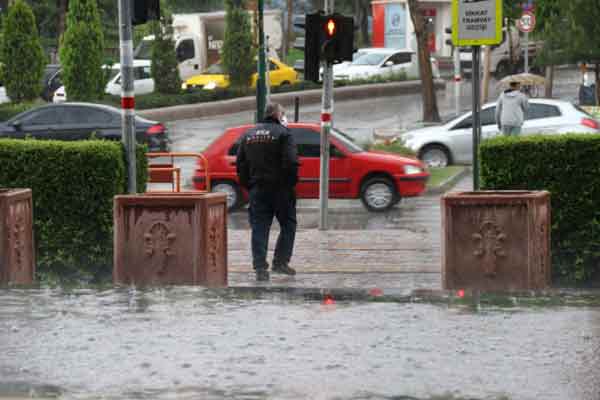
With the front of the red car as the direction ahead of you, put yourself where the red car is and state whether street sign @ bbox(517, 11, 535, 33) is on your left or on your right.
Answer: on your left

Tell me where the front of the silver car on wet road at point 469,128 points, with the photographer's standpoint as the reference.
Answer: facing to the left of the viewer

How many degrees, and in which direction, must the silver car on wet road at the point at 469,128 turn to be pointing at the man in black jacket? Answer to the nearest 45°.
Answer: approximately 90° to its left

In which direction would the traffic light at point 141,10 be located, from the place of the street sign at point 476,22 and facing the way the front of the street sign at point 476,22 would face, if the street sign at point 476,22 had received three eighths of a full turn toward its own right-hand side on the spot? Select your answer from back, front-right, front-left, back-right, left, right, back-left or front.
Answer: front-left

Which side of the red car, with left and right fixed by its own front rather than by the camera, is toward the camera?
right

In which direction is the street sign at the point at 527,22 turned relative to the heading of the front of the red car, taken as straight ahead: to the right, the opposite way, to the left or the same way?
to the right

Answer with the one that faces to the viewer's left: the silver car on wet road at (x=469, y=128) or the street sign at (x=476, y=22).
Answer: the silver car on wet road

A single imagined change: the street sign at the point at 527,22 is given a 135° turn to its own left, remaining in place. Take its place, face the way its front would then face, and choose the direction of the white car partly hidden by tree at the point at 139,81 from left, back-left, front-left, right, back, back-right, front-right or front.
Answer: back-left

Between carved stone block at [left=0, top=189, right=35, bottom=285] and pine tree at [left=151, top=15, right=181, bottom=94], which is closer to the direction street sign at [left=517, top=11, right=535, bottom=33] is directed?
the carved stone block

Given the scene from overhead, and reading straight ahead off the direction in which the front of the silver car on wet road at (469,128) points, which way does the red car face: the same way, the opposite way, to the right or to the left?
the opposite way

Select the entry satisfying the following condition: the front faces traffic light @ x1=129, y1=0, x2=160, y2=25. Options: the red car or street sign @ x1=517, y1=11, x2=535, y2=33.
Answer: the street sign

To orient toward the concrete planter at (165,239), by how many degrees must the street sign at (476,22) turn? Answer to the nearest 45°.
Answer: approximately 45° to its right

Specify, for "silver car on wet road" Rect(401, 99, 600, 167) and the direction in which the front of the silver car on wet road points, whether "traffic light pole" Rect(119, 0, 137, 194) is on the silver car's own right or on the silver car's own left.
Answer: on the silver car's own left
